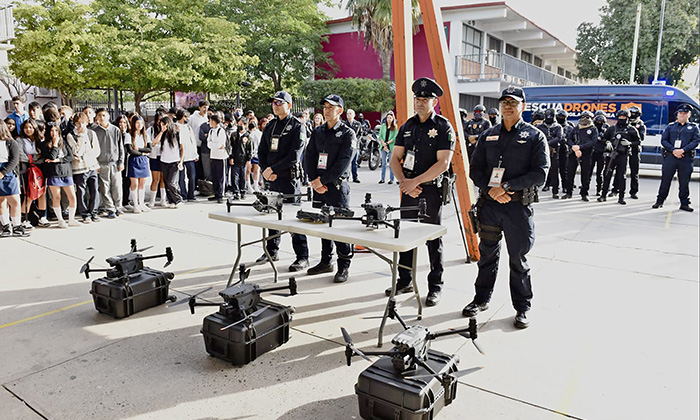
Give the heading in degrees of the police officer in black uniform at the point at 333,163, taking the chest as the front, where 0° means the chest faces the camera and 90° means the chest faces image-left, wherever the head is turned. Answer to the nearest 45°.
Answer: approximately 45°

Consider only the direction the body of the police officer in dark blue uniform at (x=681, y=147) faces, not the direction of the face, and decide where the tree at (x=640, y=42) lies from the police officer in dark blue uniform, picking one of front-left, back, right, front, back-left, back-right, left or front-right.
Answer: back

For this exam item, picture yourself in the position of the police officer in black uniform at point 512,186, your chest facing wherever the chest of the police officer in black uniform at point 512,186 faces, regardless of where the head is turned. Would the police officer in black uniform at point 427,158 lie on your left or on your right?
on your right

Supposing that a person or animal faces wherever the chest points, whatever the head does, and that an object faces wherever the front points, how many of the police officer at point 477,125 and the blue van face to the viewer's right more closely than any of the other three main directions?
1

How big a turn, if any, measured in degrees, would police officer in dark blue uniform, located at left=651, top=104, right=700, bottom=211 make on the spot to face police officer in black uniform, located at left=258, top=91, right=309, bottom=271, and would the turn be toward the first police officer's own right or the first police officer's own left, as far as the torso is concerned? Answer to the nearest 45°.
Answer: approximately 45° to the first police officer's own right

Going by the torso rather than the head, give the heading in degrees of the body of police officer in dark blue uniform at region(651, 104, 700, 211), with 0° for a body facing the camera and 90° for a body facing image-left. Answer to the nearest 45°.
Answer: approximately 0°

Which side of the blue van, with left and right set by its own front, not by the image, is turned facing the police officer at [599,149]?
right

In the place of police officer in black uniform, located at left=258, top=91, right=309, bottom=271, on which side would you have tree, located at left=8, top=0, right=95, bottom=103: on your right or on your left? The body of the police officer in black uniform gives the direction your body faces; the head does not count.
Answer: on your right

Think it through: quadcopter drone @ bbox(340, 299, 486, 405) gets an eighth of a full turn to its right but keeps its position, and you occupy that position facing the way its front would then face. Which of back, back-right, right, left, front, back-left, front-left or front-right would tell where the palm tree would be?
right

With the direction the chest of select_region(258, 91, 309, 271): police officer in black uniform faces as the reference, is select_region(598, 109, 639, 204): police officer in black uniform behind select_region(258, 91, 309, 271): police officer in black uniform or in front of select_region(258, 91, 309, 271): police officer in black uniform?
behind

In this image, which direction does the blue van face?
to the viewer's right

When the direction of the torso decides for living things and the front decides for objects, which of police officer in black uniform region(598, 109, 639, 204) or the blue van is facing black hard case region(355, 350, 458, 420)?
the police officer in black uniform

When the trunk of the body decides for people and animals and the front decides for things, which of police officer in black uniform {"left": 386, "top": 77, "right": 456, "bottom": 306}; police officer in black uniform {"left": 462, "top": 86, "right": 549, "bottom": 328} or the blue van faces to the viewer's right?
the blue van

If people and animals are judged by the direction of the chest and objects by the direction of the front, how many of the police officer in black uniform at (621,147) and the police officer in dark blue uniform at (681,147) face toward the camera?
2
